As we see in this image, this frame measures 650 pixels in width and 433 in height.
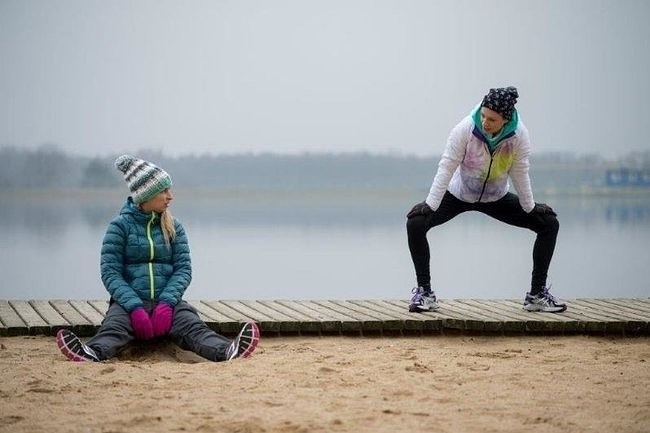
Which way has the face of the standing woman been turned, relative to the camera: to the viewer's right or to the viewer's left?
to the viewer's left

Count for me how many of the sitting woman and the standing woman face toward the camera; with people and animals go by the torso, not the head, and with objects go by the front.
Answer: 2

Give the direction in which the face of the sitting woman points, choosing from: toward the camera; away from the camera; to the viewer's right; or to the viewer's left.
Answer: to the viewer's right

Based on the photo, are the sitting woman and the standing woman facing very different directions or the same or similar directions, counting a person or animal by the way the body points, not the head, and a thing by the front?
same or similar directions

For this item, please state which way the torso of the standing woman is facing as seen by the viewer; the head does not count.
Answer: toward the camera

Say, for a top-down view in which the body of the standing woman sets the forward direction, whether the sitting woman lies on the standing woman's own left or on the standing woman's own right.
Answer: on the standing woman's own right

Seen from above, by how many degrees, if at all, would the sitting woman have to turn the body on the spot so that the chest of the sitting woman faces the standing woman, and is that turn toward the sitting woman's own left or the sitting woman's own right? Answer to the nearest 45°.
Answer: approximately 90° to the sitting woman's own left
